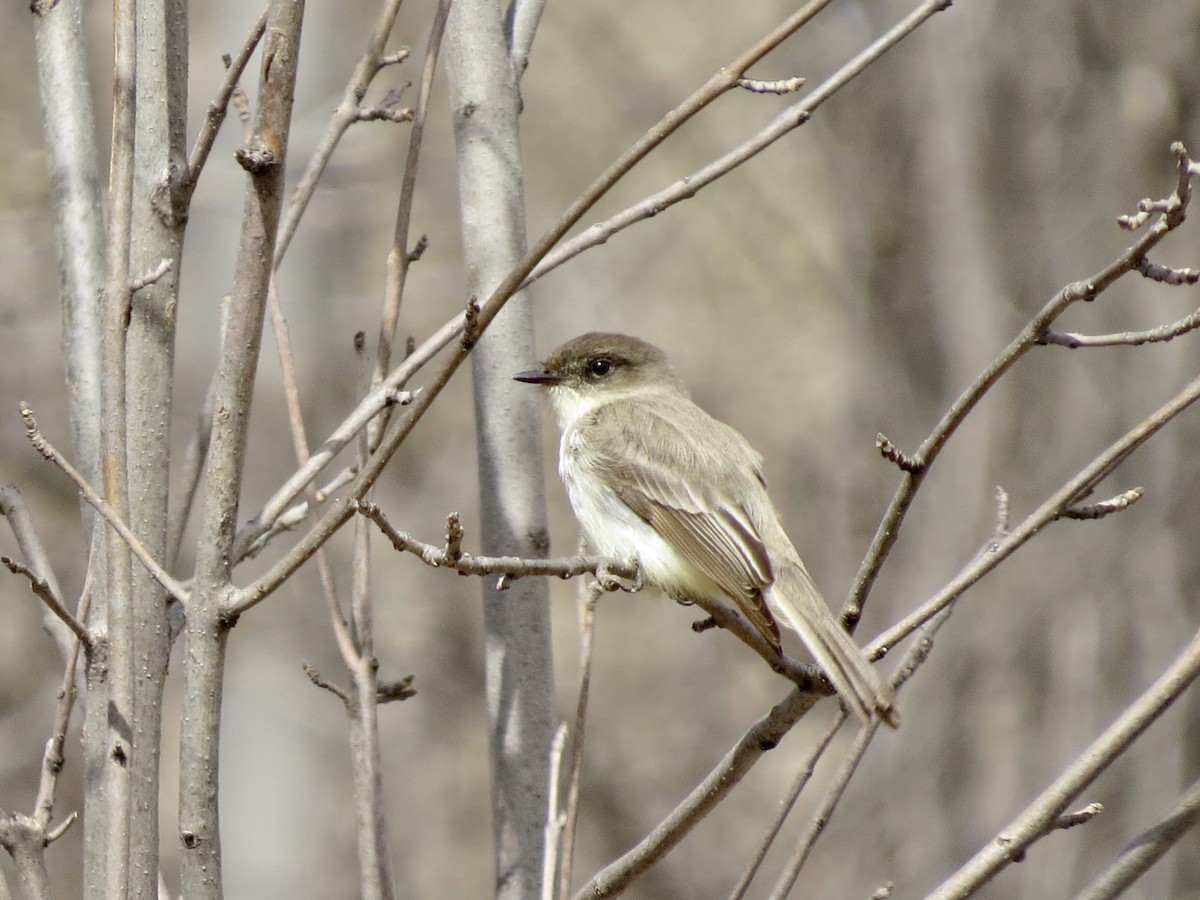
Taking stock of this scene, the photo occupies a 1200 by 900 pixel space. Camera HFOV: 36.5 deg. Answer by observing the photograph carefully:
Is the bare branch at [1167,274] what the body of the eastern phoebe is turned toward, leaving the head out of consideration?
no

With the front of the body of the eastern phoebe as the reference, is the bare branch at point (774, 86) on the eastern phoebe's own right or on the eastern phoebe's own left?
on the eastern phoebe's own left

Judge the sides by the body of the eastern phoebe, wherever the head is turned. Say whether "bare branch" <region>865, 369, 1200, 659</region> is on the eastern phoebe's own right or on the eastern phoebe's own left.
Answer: on the eastern phoebe's own left

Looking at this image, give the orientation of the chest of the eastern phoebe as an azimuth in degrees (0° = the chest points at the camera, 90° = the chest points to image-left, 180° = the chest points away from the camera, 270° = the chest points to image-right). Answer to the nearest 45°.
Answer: approximately 90°

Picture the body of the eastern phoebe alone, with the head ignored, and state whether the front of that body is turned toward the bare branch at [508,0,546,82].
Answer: no

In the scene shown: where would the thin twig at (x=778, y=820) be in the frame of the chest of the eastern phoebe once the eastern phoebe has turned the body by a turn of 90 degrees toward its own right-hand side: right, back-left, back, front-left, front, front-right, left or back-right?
right
